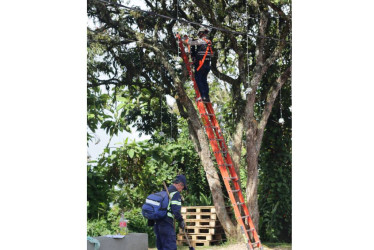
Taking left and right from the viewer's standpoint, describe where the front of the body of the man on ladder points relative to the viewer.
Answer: facing away from the viewer and to the left of the viewer

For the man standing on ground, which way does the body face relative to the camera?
to the viewer's right

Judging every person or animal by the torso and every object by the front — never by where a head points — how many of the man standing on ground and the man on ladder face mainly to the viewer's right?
1
